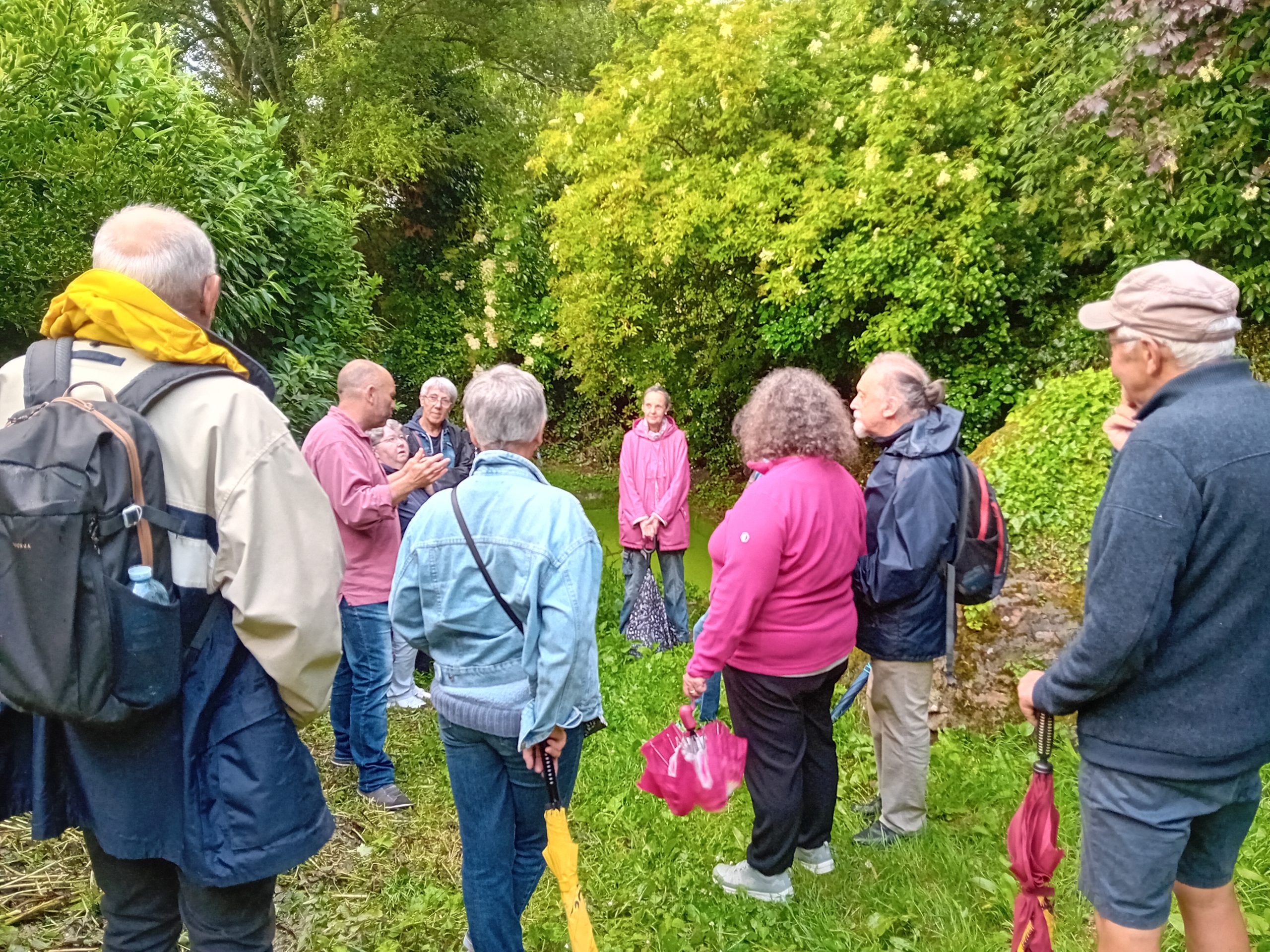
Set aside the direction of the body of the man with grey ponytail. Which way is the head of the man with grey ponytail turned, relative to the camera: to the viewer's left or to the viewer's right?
to the viewer's left

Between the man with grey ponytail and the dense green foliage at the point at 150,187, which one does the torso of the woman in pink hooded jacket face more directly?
the man with grey ponytail

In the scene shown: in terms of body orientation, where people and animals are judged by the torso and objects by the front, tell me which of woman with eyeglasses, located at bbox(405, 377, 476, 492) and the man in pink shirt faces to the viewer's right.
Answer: the man in pink shirt

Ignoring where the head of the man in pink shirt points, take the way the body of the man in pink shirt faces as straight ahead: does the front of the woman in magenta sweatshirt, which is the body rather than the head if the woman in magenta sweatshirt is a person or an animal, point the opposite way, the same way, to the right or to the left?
to the left

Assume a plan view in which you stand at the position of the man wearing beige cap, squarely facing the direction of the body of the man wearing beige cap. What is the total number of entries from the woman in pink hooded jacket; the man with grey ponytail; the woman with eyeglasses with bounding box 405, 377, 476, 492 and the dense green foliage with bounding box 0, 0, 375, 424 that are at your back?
0

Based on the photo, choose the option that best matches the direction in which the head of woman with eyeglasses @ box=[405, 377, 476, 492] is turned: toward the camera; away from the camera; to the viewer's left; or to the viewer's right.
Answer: toward the camera

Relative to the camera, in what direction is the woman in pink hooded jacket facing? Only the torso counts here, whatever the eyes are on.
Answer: toward the camera

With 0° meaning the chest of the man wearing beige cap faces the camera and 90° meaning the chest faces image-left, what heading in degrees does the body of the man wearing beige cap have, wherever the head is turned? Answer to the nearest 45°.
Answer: approximately 135°

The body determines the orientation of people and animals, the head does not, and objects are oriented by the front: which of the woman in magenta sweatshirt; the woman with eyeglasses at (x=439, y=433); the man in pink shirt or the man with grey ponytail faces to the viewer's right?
the man in pink shirt

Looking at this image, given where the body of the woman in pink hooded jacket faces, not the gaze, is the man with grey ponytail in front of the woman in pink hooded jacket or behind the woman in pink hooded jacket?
in front

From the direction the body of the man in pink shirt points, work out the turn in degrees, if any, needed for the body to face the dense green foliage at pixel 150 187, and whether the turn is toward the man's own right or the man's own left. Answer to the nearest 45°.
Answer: approximately 135° to the man's own left

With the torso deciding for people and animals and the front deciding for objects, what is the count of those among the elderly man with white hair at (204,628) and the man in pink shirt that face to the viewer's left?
0

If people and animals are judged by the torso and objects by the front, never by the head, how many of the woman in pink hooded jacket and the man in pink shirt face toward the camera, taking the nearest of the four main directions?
1

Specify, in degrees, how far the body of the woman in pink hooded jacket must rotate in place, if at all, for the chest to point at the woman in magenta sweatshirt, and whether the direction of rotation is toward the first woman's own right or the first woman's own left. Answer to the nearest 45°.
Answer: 0° — they already face them

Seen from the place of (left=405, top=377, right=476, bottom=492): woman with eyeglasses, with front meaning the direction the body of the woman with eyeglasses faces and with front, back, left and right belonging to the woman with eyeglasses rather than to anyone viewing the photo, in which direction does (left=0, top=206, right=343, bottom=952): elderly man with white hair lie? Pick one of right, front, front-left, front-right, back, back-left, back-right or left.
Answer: front

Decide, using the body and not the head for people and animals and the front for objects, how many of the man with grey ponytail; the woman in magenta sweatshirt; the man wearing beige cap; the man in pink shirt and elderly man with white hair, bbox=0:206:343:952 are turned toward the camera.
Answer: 0

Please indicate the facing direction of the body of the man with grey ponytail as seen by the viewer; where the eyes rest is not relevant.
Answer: to the viewer's left

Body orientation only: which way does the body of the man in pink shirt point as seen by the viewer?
to the viewer's right

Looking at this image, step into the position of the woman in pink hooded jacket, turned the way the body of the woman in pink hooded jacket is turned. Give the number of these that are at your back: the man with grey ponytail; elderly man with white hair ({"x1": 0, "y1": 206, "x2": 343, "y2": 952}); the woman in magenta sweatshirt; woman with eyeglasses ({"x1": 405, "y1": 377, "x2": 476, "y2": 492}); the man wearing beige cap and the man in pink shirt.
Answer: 0

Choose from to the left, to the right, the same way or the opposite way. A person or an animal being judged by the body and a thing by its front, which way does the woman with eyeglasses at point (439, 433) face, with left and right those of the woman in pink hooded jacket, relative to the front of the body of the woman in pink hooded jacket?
the same way

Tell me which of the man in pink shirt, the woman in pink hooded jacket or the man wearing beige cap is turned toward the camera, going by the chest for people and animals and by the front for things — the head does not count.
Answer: the woman in pink hooded jacket

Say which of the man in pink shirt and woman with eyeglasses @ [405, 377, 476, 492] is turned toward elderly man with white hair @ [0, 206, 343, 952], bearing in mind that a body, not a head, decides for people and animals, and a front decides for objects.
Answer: the woman with eyeglasses
